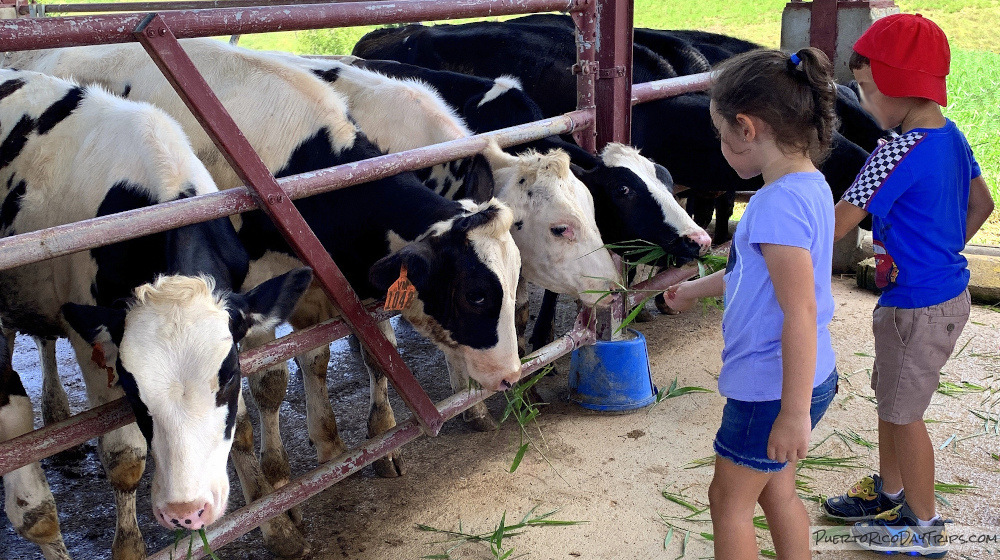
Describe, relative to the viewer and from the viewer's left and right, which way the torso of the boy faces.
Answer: facing away from the viewer and to the left of the viewer

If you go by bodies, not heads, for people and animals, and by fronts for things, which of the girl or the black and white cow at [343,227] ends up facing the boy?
the black and white cow

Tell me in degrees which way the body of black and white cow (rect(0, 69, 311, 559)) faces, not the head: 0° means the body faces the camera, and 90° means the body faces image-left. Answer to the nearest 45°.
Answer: approximately 315°

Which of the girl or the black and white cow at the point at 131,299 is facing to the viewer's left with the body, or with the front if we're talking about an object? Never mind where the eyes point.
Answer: the girl

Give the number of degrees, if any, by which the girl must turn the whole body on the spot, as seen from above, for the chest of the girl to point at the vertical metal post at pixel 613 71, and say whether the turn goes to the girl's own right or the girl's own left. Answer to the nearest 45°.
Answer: approximately 90° to the girl's own right

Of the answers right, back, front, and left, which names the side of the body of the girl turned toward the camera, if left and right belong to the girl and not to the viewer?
left

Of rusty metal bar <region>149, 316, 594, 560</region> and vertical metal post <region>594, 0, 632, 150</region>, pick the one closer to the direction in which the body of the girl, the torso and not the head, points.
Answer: the rusty metal bar

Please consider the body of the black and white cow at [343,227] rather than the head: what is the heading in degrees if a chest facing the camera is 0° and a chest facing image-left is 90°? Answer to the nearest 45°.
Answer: approximately 315°
